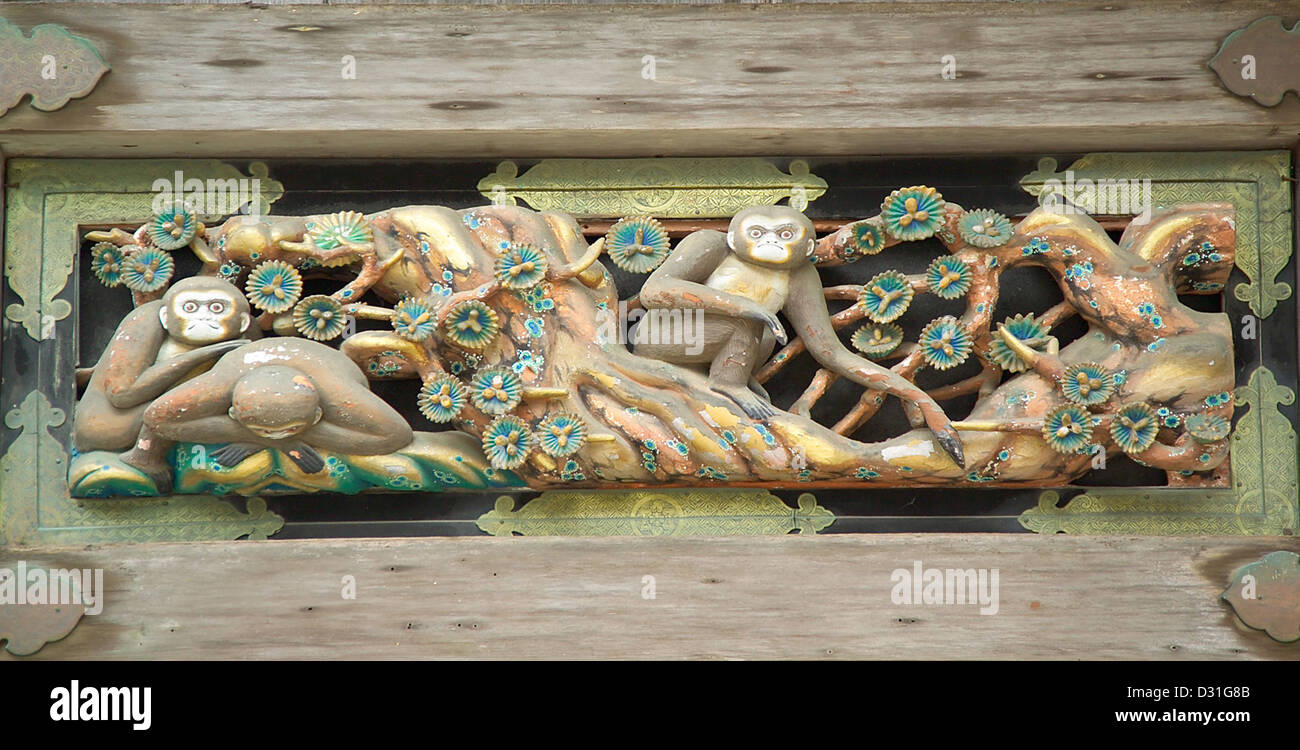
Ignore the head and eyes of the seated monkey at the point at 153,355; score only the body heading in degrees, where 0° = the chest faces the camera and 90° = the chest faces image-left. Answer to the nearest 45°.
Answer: approximately 315°

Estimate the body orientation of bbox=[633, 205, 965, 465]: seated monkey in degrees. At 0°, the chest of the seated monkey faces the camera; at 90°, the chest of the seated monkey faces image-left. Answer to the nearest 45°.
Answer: approximately 315°

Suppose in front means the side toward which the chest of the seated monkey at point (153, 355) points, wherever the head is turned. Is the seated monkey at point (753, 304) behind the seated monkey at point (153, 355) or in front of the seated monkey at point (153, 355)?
in front

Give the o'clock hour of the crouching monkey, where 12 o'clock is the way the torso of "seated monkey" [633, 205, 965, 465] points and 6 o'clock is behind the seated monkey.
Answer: The crouching monkey is roughly at 4 o'clock from the seated monkey.
